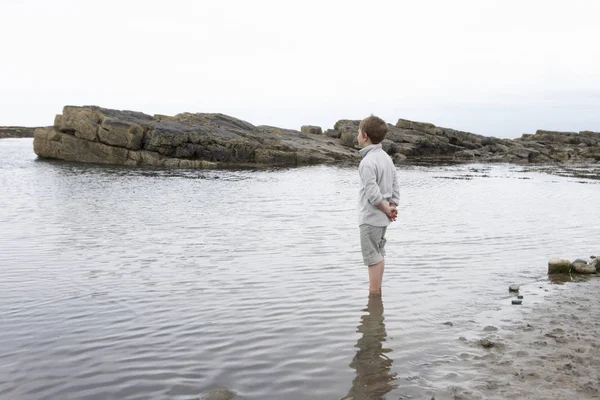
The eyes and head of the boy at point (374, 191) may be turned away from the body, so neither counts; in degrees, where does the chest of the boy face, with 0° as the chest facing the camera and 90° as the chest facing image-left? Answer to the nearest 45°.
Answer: approximately 135°

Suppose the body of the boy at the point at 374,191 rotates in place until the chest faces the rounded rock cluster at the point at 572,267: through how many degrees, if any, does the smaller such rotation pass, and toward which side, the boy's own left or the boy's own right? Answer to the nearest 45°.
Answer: approximately 90° to the boy's own right
